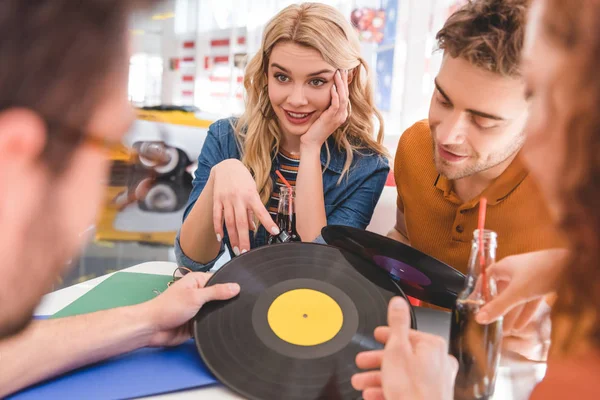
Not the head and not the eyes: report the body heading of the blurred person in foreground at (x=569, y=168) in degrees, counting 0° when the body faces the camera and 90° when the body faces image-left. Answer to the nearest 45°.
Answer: approximately 135°

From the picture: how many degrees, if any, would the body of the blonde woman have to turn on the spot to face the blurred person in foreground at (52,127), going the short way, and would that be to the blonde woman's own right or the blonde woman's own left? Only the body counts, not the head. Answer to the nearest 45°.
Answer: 0° — they already face them

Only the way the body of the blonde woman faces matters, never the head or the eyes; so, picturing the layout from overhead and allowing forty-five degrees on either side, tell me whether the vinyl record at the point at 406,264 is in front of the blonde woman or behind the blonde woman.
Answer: in front

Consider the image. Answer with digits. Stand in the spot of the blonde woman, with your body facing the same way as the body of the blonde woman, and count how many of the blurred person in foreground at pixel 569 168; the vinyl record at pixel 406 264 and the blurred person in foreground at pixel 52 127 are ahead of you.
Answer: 3

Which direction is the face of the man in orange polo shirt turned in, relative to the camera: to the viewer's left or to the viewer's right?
to the viewer's left

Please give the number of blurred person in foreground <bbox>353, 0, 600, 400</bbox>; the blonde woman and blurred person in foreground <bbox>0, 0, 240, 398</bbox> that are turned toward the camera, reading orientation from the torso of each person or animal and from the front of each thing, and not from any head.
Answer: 1

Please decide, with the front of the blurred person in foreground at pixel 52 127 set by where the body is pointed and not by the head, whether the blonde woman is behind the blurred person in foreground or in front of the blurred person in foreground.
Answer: in front

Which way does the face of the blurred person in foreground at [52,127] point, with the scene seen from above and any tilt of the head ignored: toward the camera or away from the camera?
away from the camera

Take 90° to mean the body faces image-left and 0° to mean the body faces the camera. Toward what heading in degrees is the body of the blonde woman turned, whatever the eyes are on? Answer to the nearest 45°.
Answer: approximately 0°
